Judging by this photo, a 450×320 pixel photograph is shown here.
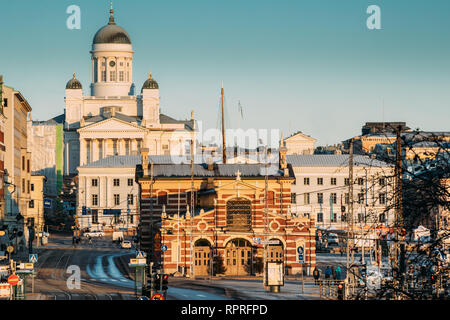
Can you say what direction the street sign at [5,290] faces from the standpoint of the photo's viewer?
facing the viewer
